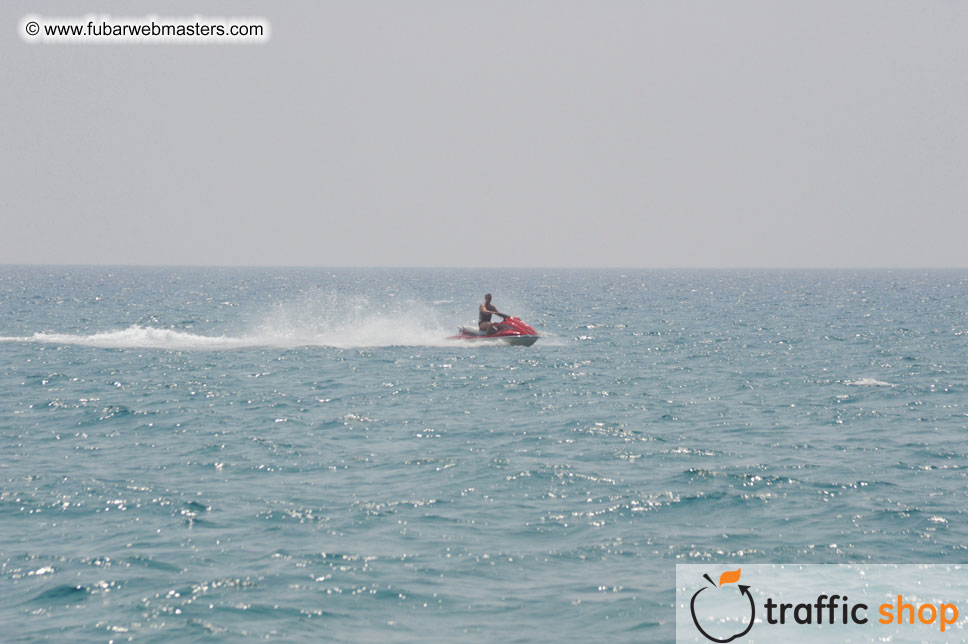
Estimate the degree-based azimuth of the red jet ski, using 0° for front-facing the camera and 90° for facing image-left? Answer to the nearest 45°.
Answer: approximately 270°
